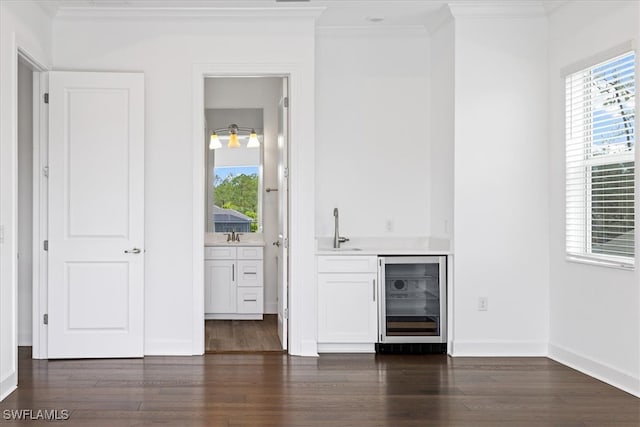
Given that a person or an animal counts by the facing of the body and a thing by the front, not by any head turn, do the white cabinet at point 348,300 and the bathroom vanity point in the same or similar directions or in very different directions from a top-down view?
same or similar directions

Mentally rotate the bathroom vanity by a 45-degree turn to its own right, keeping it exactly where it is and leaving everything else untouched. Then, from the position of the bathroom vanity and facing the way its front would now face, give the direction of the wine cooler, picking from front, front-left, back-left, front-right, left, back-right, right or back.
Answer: left

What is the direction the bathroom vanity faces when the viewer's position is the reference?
facing the viewer

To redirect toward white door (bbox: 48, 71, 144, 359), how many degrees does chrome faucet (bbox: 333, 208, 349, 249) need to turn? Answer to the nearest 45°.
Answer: approximately 90° to its right

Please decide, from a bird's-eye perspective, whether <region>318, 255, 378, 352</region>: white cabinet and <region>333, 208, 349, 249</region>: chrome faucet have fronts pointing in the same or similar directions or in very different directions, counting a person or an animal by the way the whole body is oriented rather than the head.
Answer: same or similar directions

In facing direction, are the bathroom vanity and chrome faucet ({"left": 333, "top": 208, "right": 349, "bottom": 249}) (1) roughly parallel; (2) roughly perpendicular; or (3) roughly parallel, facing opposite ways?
roughly parallel

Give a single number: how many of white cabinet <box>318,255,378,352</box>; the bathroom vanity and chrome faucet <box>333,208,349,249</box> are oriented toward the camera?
3

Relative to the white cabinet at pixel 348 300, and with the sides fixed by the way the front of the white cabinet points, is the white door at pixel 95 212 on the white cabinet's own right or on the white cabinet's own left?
on the white cabinet's own right

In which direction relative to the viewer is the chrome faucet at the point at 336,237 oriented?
toward the camera

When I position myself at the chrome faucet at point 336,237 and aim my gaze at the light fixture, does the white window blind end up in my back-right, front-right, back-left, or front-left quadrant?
back-right

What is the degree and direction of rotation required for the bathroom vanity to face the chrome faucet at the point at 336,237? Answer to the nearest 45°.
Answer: approximately 45° to its left

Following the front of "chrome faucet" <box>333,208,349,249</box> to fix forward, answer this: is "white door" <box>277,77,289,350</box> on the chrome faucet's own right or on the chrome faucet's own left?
on the chrome faucet's own right

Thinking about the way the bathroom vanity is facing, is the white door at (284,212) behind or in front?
in front

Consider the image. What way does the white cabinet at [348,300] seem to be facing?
toward the camera

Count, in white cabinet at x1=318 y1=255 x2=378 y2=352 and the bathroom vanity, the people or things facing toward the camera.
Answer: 2
